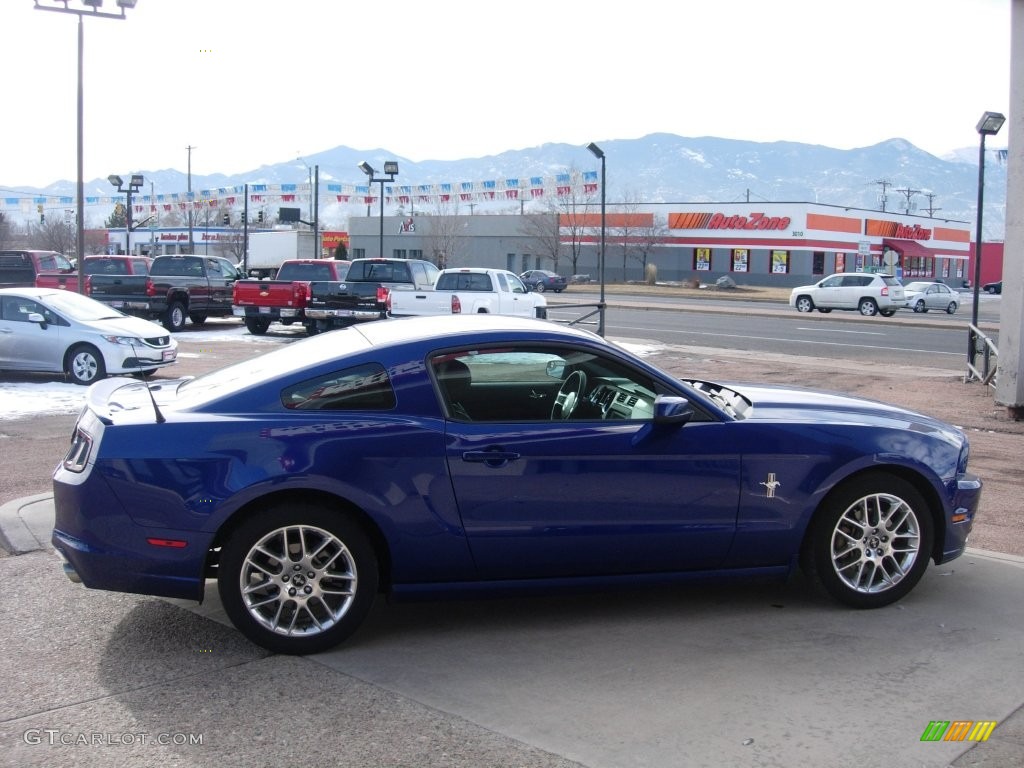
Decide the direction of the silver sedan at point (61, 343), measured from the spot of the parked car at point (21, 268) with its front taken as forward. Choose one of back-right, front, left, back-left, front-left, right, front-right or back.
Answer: back-right

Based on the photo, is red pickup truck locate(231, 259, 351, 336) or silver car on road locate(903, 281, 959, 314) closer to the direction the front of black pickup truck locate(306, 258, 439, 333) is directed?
the silver car on road

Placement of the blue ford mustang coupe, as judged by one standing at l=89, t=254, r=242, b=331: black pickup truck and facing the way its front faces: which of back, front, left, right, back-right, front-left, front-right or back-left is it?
back-right

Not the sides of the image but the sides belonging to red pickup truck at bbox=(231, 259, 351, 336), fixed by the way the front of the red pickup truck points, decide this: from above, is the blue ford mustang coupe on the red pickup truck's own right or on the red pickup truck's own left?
on the red pickup truck's own right

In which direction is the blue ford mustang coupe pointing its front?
to the viewer's right

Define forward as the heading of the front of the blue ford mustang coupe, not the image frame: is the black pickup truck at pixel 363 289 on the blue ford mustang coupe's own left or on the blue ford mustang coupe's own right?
on the blue ford mustang coupe's own left

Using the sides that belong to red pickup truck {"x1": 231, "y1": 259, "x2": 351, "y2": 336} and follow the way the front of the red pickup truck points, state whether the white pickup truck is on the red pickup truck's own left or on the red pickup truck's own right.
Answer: on the red pickup truck's own right

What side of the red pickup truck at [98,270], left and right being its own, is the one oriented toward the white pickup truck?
right

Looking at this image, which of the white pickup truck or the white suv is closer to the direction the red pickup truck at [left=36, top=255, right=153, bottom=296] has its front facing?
the white suv

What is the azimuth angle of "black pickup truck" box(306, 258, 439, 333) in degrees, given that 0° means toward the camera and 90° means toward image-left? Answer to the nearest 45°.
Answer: approximately 225°
